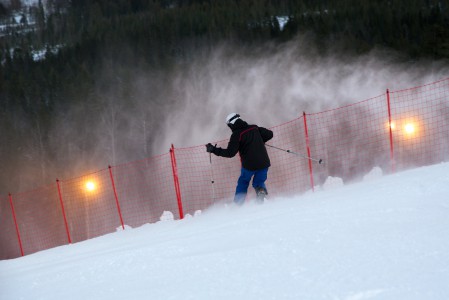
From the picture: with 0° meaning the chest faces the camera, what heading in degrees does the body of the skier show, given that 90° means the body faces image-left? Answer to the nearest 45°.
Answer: approximately 135°
